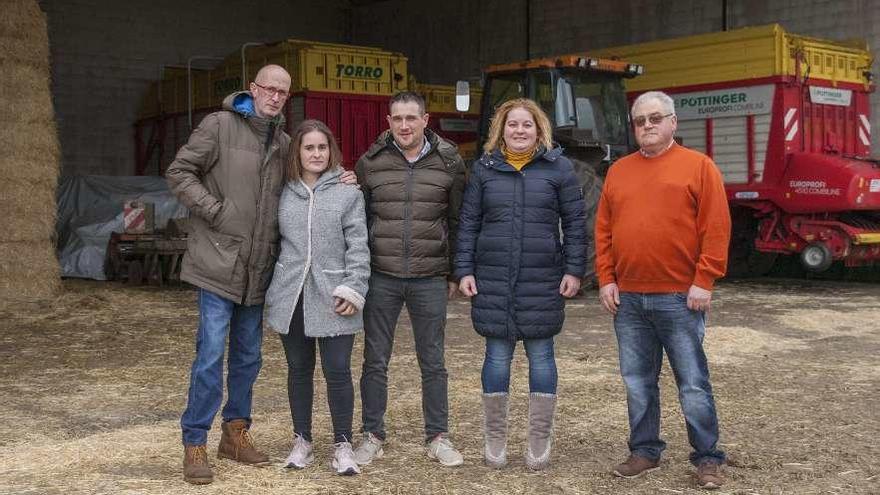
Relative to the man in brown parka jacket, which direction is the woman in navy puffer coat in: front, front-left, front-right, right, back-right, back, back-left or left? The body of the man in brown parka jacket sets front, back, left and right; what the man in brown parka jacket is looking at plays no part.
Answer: front-left

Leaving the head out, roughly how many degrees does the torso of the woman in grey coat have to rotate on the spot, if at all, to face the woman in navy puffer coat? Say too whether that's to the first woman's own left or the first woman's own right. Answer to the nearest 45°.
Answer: approximately 90° to the first woman's own left

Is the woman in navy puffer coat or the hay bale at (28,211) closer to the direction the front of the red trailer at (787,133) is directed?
the woman in navy puffer coat

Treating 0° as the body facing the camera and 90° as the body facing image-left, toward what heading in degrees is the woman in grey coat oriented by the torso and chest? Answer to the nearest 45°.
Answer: approximately 0°

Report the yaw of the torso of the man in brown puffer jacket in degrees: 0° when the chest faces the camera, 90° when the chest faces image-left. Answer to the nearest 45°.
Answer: approximately 0°

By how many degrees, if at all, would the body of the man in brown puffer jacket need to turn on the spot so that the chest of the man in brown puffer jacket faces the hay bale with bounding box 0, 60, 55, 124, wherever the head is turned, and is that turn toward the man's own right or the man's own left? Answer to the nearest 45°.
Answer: approximately 135° to the man's own right

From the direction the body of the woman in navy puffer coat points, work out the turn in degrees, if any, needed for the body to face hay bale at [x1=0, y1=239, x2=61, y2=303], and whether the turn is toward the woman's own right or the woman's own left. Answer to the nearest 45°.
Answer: approximately 135° to the woman's own right

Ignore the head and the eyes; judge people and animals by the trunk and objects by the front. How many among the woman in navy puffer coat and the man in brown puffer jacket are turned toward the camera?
2

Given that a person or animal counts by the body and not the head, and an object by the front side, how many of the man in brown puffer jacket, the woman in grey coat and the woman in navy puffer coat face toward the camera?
3

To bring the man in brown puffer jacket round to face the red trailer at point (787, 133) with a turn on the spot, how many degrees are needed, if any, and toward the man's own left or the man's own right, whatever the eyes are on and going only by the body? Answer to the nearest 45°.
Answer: approximately 135° to the man's own left

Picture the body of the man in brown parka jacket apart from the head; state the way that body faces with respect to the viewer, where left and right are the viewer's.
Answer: facing the viewer and to the right of the viewer
